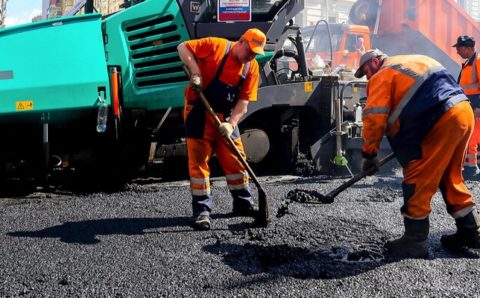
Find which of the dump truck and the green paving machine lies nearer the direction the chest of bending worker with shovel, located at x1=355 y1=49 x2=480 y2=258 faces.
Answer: the green paving machine

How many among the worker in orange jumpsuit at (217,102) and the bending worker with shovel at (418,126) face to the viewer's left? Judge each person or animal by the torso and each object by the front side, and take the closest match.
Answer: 1

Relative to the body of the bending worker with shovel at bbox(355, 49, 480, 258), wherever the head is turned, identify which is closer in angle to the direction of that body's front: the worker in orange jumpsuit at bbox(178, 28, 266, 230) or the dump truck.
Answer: the worker in orange jumpsuit

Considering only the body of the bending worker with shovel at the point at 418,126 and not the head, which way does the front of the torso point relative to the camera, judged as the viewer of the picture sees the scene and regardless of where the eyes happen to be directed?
to the viewer's left

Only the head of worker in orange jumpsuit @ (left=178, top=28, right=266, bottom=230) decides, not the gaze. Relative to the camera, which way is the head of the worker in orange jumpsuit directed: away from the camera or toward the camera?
toward the camera

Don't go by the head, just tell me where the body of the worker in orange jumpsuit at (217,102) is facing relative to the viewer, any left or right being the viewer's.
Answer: facing the viewer and to the right of the viewer

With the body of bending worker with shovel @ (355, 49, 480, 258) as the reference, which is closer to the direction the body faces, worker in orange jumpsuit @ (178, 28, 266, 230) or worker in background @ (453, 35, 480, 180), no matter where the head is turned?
the worker in orange jumpsuit

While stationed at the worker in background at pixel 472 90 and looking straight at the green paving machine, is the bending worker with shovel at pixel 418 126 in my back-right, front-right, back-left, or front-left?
front-left

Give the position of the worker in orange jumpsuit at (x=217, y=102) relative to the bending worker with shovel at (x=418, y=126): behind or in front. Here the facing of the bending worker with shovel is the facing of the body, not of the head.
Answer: in front

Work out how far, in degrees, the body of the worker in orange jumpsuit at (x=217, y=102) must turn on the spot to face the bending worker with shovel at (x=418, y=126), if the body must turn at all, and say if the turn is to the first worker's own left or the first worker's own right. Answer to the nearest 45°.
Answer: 0° — they already face them
